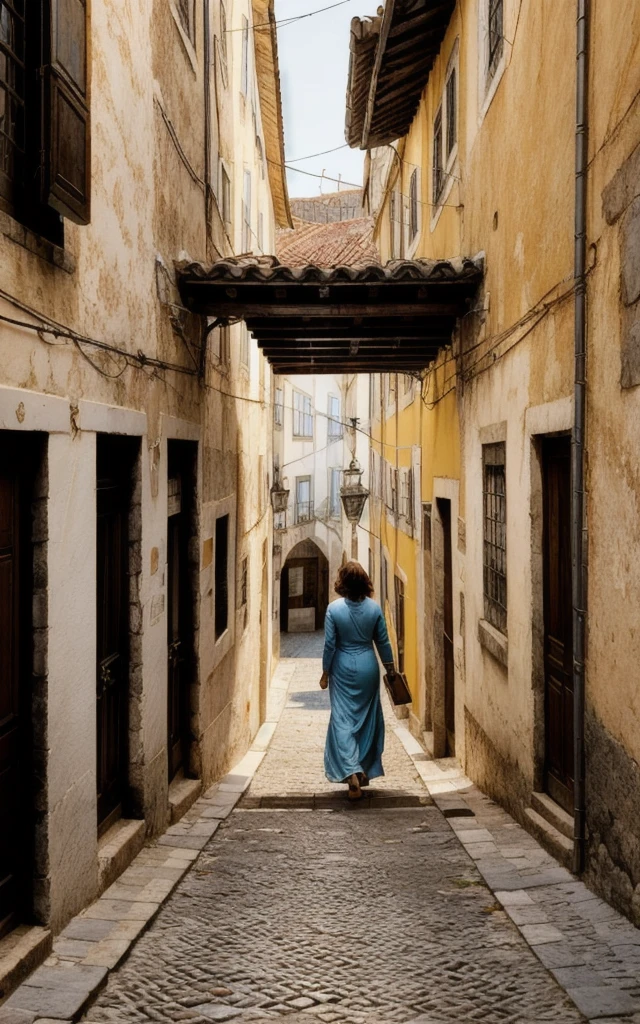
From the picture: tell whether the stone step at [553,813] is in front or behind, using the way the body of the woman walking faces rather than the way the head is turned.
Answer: behind

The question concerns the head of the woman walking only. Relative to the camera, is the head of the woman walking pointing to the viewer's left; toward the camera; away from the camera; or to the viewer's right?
away from the camera

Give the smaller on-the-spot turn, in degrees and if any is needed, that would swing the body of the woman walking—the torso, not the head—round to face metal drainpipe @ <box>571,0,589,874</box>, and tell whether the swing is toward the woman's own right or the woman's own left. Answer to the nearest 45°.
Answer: approximately 180°

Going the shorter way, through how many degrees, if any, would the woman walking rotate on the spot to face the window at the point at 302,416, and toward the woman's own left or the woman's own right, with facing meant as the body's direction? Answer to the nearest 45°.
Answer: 0° — they already face it

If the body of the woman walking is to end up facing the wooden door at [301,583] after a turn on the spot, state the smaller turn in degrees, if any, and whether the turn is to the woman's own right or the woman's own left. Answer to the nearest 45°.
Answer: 0° — they already face it

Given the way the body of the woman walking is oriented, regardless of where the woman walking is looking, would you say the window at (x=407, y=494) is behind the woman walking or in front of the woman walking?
in front

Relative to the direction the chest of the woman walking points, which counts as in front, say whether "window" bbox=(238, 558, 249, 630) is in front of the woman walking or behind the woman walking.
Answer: in front

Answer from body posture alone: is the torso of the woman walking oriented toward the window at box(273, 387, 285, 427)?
yes

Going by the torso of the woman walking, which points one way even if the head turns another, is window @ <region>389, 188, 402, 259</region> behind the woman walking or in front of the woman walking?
in front

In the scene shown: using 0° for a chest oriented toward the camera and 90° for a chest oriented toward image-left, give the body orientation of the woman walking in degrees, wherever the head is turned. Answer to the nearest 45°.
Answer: approximately 180°

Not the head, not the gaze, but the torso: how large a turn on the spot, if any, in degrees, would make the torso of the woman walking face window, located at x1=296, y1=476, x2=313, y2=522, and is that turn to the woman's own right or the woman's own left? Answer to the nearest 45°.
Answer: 0° — they already face it

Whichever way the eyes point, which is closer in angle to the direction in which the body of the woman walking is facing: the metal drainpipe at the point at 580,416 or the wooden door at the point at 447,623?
the wooden door

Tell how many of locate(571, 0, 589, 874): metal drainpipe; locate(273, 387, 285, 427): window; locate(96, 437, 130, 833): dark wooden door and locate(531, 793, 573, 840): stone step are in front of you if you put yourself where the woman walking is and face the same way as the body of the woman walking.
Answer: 1
